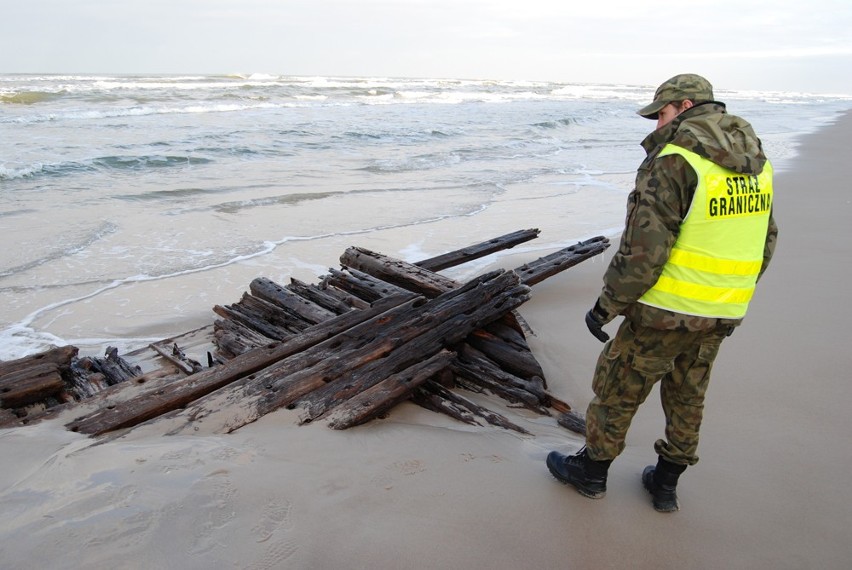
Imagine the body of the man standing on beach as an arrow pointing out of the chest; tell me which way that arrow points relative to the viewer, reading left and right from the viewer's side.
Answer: facing away from the viewer and to the left of the viewer

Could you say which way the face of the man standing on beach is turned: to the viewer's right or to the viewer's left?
to the viewer's left

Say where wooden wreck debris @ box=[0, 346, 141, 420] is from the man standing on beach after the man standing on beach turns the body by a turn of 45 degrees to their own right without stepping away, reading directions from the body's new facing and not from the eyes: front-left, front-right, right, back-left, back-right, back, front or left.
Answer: left
